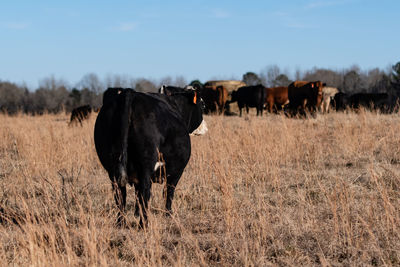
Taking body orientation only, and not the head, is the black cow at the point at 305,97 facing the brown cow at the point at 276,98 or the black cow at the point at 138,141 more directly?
the black cow at the point at 138,141

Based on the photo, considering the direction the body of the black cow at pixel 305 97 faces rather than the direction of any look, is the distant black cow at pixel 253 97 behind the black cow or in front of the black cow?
behind

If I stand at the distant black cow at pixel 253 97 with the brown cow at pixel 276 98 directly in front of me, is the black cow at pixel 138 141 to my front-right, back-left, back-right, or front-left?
back-right

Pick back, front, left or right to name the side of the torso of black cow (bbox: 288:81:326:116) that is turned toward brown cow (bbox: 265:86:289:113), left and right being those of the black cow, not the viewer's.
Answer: back

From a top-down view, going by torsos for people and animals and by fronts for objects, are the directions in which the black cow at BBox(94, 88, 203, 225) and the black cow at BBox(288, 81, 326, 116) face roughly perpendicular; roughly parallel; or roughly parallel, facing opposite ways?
roughly perpendicular

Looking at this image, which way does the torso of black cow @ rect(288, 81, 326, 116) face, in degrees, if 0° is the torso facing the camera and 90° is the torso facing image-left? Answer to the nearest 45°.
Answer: approximately 315°

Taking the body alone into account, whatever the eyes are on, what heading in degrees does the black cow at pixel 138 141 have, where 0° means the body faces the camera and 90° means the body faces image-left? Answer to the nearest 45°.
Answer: approximately 225°

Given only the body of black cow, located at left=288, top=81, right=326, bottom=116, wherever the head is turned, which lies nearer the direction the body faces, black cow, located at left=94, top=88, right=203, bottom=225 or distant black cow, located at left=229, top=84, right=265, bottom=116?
the black cow, located at left=94, top=88, right=203, bottom=225
